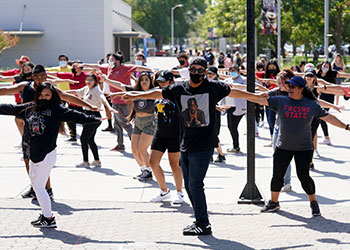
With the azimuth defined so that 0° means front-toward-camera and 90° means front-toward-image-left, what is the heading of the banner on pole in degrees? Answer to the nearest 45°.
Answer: approximately 0°

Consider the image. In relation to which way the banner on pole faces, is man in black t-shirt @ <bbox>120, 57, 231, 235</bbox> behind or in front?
in front
